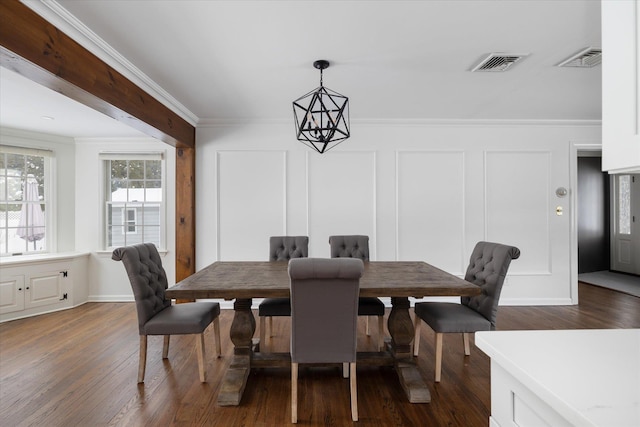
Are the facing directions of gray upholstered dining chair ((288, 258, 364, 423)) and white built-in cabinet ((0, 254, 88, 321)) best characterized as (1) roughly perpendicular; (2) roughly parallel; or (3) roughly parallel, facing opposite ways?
roughly perpendicular

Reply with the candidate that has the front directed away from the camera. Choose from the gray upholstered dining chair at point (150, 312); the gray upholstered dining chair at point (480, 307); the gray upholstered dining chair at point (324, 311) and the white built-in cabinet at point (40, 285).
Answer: the gray upholstered dining chair at point (324, 311)

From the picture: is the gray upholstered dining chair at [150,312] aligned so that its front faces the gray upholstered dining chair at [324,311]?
yes

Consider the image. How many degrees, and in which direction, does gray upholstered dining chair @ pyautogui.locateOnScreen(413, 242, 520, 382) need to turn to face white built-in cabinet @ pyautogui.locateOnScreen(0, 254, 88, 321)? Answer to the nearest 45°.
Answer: approximately 45° to its right

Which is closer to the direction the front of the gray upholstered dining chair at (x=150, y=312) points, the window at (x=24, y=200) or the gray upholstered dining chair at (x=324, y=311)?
the gray upholstered dining chair

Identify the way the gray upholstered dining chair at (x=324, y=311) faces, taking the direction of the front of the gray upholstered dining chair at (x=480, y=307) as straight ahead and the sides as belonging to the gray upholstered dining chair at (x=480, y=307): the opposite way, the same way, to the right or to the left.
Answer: to the right

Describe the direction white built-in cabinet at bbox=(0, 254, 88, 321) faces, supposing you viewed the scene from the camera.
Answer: facing the viewer and to the right of the viewer

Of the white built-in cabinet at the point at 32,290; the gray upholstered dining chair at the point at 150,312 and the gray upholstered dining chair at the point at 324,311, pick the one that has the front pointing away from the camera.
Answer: the gray upholstered dining chair at the point at 324,311

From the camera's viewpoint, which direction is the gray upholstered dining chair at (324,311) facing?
away from the camera

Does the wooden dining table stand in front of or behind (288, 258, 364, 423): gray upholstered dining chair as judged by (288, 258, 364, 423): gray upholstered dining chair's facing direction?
in front

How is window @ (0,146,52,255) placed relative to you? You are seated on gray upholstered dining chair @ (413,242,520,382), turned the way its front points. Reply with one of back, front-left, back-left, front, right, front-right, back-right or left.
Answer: front-right

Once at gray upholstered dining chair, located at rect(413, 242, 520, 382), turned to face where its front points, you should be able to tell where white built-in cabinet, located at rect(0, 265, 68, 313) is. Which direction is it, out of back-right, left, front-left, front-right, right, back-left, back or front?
front-right

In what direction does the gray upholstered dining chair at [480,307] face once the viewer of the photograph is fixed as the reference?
facing the viewer and to the left of the viewer

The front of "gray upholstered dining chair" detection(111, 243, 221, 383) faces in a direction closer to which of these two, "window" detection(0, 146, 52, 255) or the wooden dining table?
the wooden dining table
